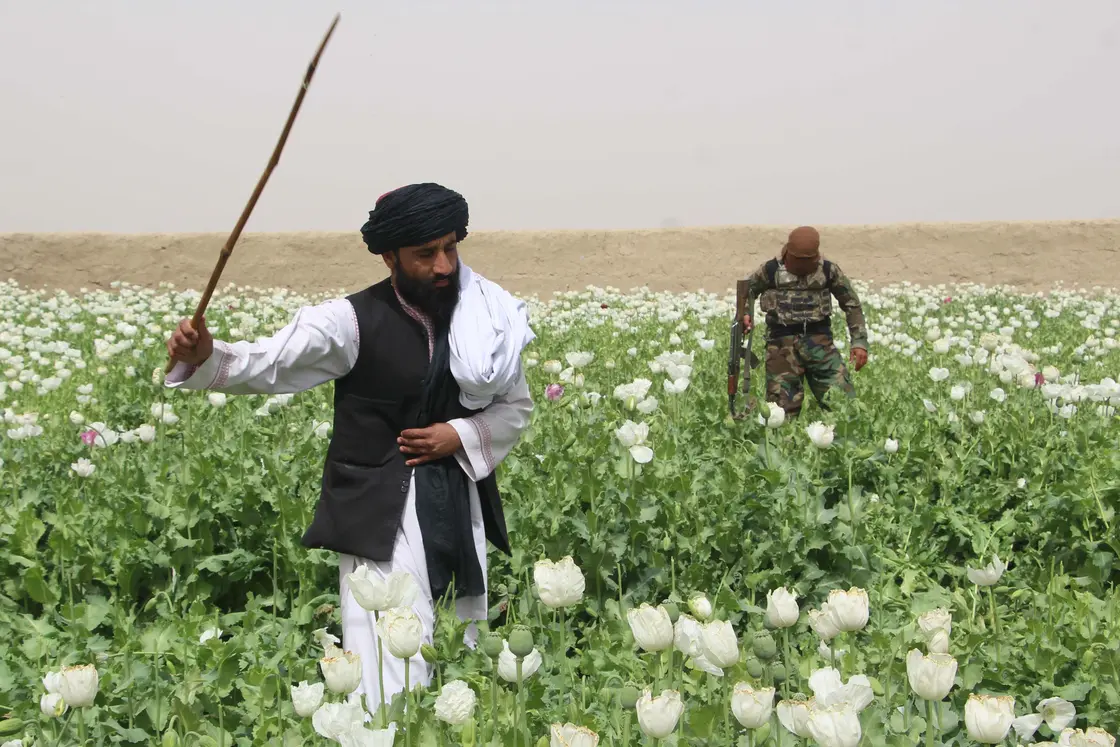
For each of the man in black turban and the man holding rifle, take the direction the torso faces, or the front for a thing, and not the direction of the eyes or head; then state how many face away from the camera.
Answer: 0

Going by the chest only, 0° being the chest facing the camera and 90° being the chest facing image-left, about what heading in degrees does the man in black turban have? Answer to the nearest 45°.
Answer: approximately 315°

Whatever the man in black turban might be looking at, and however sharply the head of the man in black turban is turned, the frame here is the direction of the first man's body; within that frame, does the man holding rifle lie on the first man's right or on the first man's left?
on the first man's left

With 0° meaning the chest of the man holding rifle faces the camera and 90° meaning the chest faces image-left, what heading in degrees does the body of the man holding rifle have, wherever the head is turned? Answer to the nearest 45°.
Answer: approximately 0°

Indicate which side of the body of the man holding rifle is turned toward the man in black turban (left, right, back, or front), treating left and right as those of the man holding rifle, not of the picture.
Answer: front
